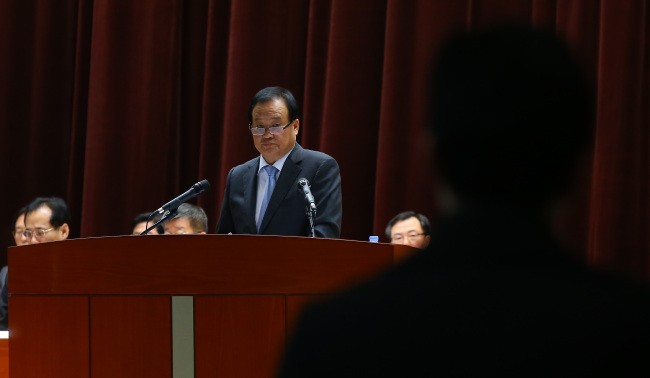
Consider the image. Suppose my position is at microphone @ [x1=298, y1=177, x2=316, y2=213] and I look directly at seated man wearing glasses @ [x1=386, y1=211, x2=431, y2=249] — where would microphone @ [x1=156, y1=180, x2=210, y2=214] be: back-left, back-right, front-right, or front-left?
back-left

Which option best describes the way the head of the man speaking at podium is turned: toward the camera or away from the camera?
toward the camera

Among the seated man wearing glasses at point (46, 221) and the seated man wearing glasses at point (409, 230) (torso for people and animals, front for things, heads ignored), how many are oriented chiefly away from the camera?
0

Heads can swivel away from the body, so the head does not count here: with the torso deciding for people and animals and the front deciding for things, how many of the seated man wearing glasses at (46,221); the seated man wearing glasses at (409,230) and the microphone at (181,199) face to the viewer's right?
1

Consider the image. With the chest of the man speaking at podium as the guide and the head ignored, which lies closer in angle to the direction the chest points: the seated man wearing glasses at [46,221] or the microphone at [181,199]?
the microphone

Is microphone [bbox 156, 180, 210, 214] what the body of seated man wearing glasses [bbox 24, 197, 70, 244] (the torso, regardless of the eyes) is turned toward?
no

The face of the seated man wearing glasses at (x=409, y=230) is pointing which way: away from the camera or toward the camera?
toward the camera

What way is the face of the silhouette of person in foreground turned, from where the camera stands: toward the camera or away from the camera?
away from the camera

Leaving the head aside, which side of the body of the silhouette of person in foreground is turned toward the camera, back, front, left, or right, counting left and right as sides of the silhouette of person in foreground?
back

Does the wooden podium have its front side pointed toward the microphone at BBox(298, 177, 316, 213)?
no

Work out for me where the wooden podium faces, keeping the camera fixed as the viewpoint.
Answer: facing the viewer

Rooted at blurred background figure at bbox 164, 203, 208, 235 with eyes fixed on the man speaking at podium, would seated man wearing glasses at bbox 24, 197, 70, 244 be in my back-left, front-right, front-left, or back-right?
back-right

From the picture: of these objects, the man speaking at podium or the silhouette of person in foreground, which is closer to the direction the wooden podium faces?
the silhouette of person in foreground

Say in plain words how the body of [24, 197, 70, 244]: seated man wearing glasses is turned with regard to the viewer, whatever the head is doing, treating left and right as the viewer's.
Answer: facing the viewer and to the left of the viewer

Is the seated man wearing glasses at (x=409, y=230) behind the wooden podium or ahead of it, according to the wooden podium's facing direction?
behind

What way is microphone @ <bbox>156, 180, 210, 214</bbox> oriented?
to the viewer's right

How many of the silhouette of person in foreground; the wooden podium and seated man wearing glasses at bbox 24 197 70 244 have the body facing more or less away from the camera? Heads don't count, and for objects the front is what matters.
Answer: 1
